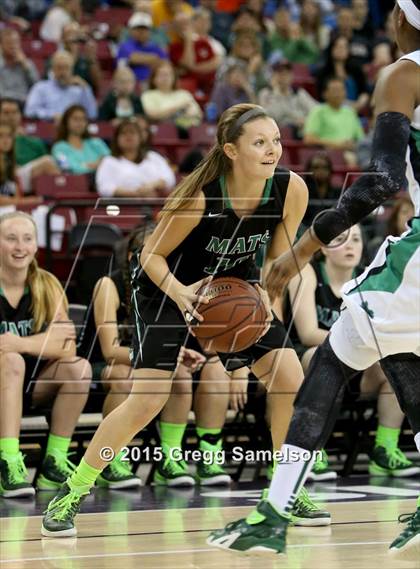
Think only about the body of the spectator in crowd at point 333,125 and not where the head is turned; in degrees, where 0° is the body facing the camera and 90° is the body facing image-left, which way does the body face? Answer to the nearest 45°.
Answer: approximately 0°

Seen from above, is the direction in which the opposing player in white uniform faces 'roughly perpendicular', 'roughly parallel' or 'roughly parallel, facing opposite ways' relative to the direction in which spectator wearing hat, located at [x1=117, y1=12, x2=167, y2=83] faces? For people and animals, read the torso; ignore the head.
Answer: roughly perpendicular

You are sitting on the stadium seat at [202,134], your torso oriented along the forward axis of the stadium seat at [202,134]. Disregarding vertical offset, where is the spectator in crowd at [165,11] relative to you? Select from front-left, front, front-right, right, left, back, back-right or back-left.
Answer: back

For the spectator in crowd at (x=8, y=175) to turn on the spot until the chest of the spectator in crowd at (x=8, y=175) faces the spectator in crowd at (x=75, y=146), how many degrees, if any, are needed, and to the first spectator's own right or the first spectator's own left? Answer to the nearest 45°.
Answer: approximately 135° to the first spectator's own left

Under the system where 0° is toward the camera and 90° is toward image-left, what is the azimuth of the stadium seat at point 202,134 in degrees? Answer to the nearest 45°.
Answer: approximately 0°

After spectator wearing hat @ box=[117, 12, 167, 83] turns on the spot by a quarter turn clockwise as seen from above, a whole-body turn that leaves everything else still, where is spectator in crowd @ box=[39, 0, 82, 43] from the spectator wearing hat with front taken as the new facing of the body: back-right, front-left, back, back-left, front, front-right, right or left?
front-right
